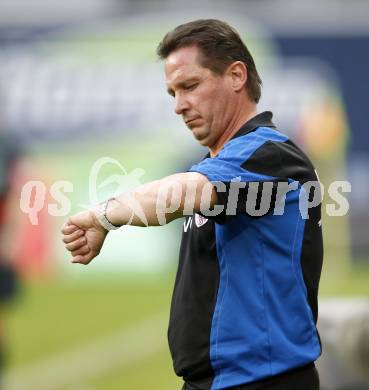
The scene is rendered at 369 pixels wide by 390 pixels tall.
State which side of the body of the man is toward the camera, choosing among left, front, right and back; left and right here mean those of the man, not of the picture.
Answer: left

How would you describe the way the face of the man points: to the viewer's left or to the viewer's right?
to the viewer's left
